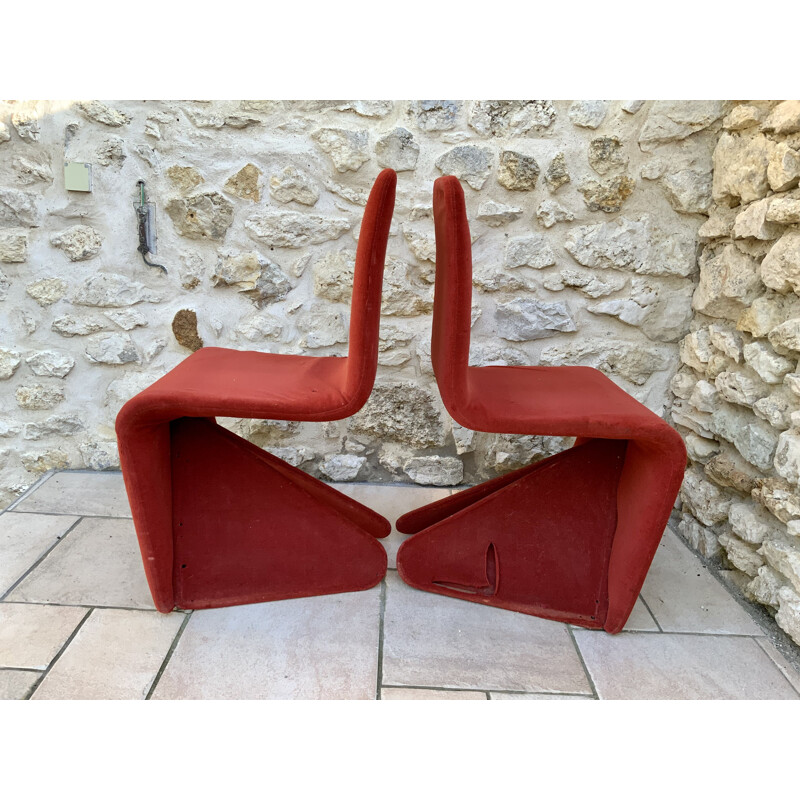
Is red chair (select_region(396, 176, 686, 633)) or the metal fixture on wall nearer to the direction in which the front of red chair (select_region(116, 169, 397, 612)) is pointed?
the metal fixture on wall

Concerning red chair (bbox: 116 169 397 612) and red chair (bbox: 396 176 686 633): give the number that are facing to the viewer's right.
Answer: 1

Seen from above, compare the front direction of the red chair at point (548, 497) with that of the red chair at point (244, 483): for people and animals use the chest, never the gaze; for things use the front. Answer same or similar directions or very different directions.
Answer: very different directions

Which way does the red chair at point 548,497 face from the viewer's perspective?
to the viewer's right

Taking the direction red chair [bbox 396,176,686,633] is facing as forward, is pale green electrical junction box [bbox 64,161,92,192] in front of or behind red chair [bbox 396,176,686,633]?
behind

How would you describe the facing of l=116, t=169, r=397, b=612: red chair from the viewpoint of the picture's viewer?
facing to the left of the viewer

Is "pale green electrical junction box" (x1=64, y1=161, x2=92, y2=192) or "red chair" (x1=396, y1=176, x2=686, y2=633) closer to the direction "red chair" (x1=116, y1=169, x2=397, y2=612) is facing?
the pale green electrical junction box

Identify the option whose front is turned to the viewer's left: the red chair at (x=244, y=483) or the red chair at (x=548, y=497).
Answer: the red chair at (x=244, y=483)

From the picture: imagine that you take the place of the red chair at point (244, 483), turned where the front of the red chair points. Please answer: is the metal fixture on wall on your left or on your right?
on your right
